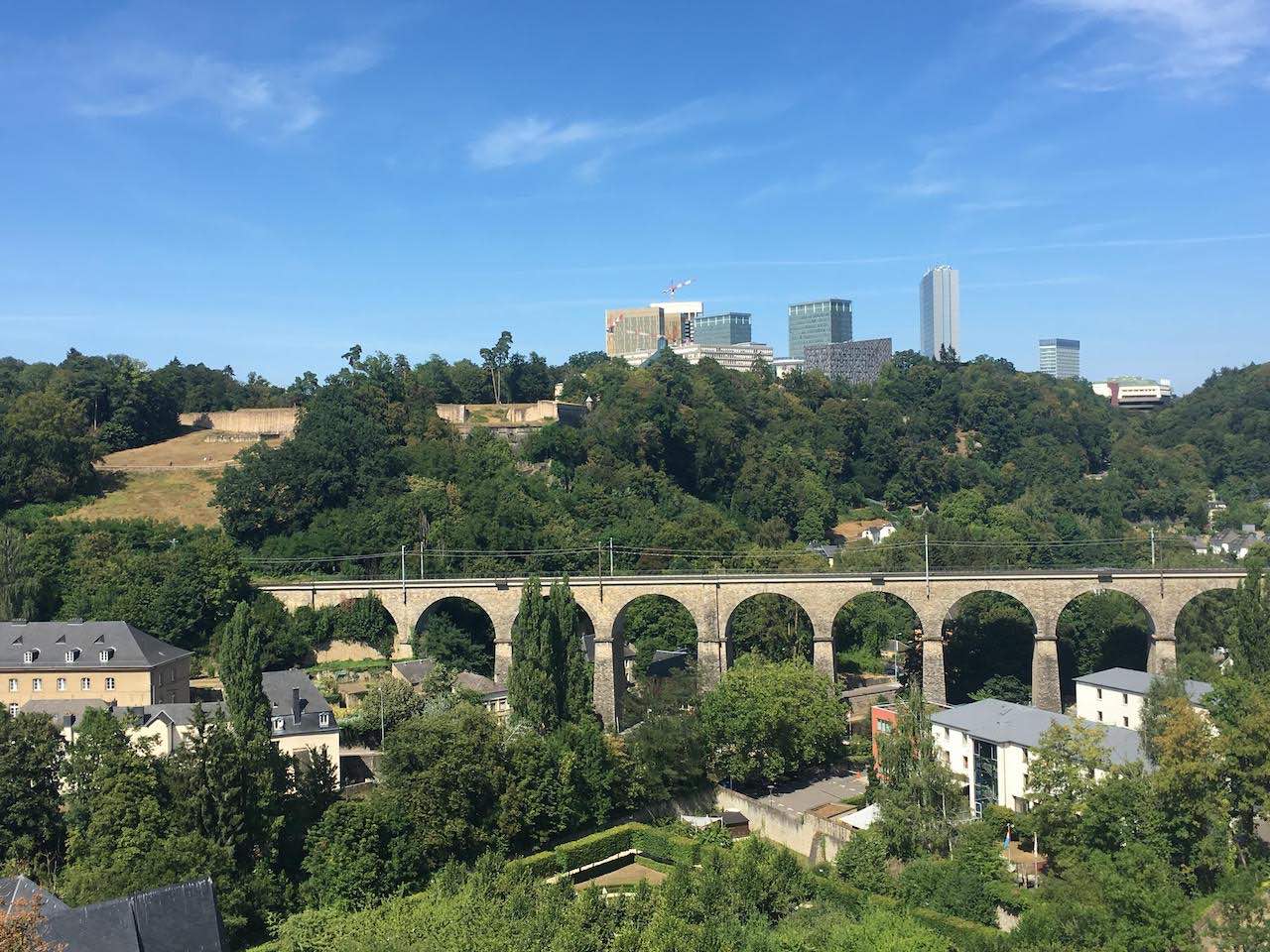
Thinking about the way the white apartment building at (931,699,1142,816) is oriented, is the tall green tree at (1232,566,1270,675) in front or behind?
behind

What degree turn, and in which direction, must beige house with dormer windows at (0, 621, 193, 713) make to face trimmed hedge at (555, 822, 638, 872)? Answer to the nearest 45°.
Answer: approximately 45° to its left

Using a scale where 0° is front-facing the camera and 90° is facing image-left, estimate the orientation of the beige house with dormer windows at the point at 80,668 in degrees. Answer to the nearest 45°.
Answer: approximately 0°

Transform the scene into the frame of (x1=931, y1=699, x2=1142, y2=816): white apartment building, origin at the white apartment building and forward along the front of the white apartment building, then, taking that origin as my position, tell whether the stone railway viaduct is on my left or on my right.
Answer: on my right

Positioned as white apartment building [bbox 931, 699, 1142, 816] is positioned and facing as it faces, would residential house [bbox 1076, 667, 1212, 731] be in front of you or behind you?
behind

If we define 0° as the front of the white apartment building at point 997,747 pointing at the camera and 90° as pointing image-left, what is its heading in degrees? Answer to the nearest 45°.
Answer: approximately 45°

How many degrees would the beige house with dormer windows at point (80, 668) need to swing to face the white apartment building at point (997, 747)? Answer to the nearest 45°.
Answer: approximately 45° to its left

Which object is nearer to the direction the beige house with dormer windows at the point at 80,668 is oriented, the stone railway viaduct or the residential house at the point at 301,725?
the residential house
